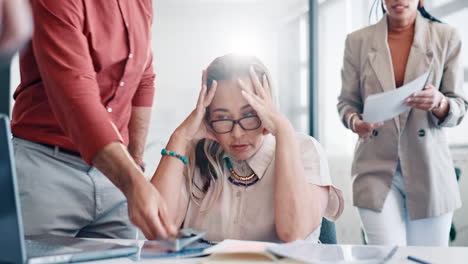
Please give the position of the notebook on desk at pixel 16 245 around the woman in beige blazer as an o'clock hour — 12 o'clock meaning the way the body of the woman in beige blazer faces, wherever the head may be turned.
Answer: The notebook on desk is roughly at 1 o'clock from the woman in beige blazer.

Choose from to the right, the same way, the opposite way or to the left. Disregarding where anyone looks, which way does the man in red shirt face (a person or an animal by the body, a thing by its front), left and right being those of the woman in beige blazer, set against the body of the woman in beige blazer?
to the left

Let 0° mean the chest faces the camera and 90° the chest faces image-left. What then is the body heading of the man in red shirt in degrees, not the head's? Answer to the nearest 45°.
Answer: approximately 315°

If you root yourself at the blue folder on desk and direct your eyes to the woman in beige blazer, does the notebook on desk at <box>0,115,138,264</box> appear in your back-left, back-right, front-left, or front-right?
back-left

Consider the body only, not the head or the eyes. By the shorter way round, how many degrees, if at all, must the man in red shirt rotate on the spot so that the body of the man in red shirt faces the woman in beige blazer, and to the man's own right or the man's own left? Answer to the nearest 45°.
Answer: approximately 45° to the man's own left

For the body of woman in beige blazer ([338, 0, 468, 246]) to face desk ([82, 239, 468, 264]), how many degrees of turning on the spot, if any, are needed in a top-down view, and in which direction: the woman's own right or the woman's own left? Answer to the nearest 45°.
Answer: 0° — they already face it

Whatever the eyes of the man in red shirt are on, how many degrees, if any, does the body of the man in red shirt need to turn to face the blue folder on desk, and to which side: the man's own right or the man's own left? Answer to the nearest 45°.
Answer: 0° — they already face it

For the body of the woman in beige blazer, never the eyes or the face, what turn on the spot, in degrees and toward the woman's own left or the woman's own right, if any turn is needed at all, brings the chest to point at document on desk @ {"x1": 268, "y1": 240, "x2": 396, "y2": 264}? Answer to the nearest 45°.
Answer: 0° — they already face it
